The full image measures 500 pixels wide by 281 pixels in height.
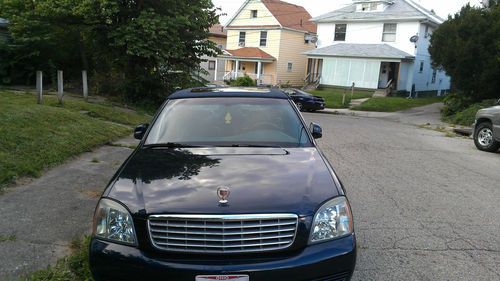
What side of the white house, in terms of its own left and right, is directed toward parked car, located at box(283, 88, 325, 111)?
front

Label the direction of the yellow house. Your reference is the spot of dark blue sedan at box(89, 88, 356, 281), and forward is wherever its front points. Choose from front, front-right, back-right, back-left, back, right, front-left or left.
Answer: back

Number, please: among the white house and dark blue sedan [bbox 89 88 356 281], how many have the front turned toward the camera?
2

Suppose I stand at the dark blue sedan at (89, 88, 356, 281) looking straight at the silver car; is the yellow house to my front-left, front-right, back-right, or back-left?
front-left

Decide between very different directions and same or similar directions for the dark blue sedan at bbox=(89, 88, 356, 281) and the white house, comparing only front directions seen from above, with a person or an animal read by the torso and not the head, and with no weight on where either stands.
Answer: same or similar directions

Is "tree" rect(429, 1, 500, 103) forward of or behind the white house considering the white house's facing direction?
forward

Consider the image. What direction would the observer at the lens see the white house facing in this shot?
facing the viewer

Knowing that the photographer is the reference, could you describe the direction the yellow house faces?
facing the viewer and to the left of the viewer

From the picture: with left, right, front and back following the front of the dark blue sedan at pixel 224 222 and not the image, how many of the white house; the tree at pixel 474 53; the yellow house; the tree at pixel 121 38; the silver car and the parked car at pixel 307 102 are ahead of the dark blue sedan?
0

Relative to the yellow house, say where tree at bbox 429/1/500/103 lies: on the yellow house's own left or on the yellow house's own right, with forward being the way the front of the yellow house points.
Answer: on the yellow house's own left

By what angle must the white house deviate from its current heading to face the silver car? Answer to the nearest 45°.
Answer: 0° — it already faces it

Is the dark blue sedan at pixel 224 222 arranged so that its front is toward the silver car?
no

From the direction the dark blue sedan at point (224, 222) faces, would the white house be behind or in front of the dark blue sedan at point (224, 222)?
behind

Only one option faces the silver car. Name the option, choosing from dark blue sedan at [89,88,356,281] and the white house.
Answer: the white house

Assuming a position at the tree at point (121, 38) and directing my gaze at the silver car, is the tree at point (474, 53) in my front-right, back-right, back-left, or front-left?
front-left

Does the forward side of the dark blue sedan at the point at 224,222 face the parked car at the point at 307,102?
no

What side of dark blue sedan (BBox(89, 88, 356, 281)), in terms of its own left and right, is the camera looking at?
front

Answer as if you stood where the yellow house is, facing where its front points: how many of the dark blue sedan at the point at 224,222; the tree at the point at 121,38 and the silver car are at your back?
0

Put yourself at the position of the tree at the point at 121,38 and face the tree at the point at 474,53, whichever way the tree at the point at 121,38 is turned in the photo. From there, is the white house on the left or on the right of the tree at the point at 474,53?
left
